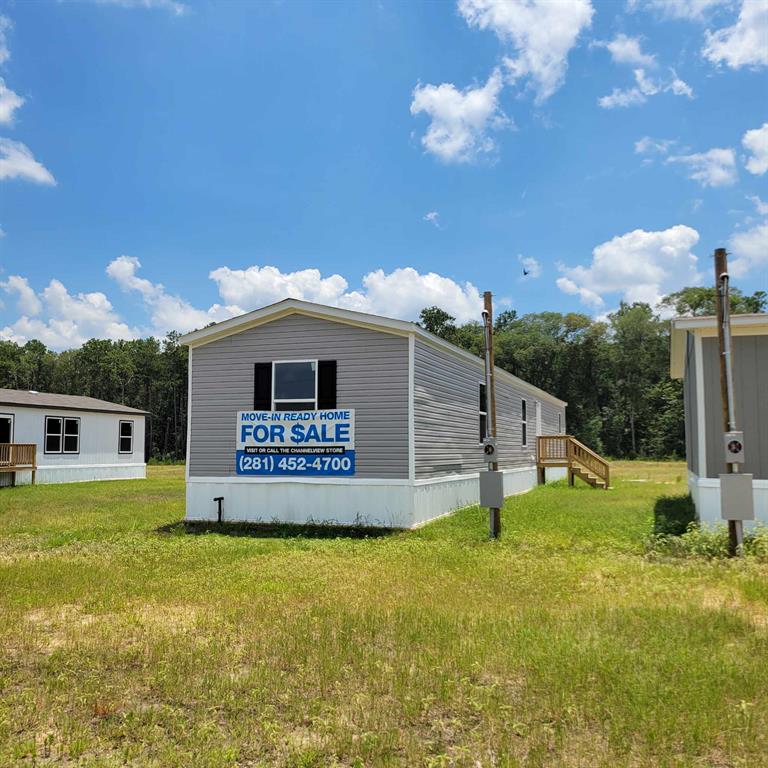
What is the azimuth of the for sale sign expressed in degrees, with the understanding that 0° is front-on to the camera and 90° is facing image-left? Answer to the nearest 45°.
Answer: approximately 0°

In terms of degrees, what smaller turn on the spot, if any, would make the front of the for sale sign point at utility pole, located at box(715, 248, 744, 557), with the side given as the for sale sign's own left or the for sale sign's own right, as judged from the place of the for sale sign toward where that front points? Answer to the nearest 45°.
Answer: approximately 45° to the for sale sign's own left

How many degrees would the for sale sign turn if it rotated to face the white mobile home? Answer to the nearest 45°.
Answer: approximately 135° to its right
